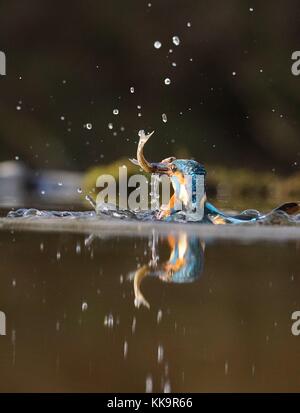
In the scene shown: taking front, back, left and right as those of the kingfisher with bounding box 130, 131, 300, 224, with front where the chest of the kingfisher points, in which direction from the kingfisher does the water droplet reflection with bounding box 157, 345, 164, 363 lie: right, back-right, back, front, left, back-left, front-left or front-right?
left

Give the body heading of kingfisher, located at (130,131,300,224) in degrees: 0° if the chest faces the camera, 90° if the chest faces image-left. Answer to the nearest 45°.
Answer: approximately 90°

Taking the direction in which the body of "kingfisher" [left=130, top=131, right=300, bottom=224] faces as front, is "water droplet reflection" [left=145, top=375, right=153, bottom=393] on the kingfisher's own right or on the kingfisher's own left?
on the kingfisher's own left
